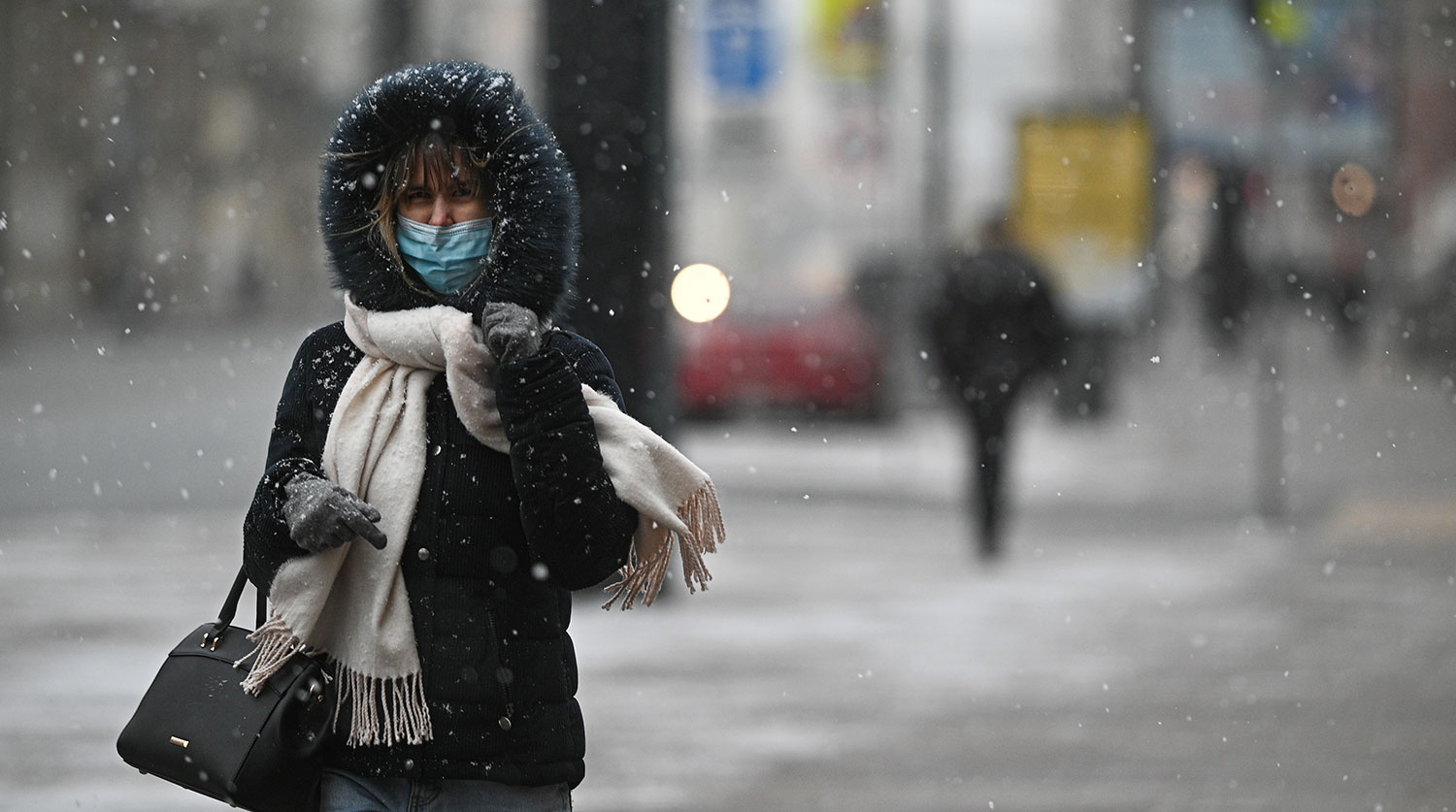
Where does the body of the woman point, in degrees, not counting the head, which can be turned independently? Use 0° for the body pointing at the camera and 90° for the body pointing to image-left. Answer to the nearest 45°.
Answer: approximately 0°

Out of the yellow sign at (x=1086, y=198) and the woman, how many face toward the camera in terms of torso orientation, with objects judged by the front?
2

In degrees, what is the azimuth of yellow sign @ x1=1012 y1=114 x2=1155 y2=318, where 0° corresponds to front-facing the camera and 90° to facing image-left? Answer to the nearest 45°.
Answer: approximately 0°

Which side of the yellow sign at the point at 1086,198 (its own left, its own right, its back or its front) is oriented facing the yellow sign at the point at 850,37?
right

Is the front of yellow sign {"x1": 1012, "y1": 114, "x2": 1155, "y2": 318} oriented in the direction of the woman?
yes

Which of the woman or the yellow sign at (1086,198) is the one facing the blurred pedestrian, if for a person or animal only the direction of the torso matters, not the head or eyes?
the yellow sign
